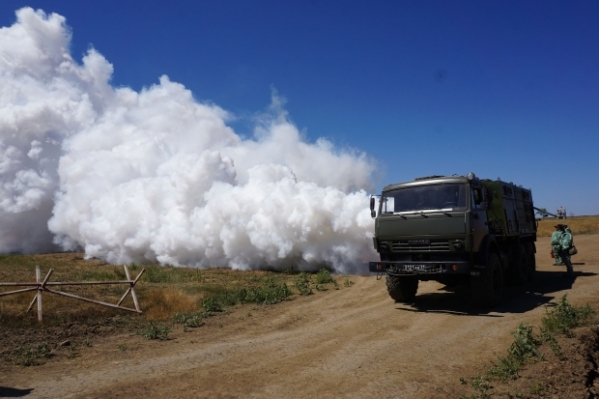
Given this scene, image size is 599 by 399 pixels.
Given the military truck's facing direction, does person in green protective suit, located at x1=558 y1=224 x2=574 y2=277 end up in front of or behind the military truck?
behind

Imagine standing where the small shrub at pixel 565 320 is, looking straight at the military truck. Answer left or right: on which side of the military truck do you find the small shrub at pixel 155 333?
left

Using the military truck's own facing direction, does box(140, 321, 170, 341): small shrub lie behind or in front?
in front

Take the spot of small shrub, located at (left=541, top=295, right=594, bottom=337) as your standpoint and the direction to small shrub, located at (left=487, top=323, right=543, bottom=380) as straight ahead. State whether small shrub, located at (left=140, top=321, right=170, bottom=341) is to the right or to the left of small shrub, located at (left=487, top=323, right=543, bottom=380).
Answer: right

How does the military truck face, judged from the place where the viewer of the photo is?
facing the viewer and to the left of the viewer

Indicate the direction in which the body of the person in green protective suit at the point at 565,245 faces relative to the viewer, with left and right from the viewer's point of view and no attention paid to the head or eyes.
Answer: facing to the left of the viewer

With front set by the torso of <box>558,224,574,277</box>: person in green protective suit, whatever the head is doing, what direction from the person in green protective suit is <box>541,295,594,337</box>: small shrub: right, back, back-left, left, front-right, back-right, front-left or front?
left

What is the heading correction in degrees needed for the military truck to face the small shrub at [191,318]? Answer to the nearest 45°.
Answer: approximately 45° to its right

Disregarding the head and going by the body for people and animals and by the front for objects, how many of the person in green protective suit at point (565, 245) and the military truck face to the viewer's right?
0

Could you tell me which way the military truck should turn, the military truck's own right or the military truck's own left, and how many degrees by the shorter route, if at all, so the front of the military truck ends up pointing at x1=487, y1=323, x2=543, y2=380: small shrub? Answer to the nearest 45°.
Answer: approximately 45° to the military truck's own left
